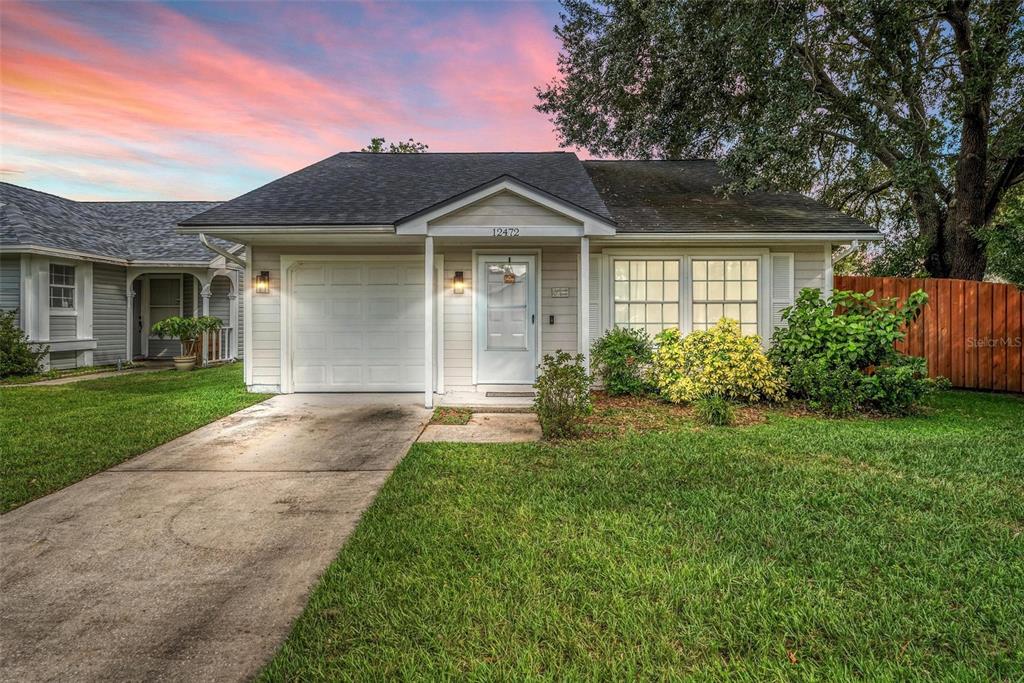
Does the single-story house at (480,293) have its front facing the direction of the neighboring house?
no

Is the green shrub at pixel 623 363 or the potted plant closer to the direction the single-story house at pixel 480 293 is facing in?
the green shrub

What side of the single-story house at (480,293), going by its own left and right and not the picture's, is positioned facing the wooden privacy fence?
left

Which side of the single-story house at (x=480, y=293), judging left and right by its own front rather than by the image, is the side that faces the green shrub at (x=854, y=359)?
left

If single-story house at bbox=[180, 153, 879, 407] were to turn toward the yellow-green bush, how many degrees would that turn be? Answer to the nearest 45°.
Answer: approximately 90° to its left

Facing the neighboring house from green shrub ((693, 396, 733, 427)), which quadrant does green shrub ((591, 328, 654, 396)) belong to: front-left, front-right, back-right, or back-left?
front-right

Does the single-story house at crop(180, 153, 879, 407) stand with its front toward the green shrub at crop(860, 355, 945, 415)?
no

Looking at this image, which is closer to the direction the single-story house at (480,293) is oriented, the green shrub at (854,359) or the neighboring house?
the green shrub

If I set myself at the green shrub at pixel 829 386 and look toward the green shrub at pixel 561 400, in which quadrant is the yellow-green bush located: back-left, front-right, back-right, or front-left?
front-right

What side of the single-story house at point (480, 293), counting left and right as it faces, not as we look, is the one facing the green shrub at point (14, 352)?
right

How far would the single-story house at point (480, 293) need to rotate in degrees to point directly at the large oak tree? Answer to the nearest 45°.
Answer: approximately 90° to its left

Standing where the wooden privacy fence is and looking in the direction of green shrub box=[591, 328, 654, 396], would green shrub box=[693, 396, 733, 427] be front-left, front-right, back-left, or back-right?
front-left

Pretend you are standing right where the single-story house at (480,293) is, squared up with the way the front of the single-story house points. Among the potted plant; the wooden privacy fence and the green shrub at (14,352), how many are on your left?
1

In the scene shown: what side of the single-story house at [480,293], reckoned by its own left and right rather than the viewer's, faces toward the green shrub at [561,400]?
front

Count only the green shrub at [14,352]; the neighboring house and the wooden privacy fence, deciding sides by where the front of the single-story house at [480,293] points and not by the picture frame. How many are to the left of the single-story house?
1

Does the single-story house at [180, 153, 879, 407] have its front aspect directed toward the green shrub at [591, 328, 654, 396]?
yes

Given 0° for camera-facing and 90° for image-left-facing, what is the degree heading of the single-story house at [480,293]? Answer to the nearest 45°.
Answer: approximately 0°
